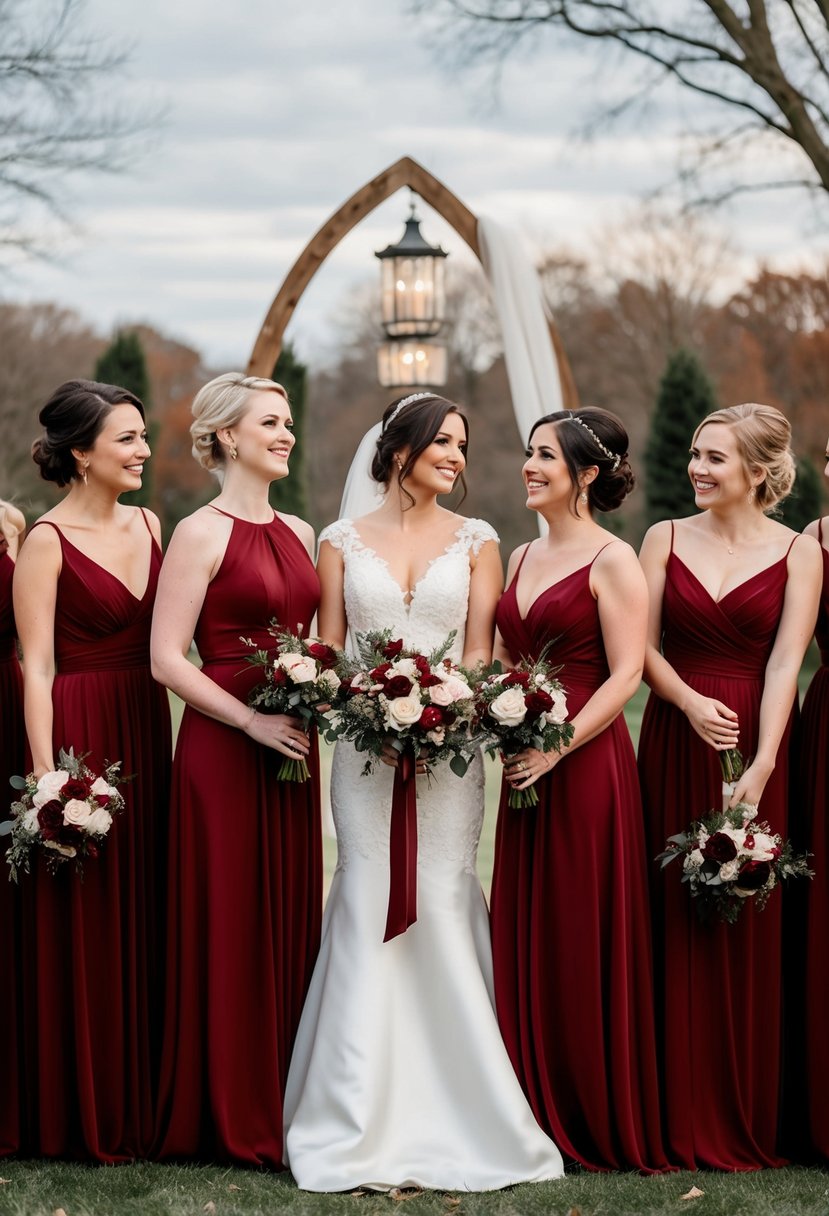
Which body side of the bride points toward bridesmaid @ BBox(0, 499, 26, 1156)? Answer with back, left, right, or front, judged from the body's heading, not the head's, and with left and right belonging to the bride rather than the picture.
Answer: right

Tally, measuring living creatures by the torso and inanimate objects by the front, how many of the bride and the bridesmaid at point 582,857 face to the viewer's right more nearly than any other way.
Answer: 0

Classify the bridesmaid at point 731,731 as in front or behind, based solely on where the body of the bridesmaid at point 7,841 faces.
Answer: in front

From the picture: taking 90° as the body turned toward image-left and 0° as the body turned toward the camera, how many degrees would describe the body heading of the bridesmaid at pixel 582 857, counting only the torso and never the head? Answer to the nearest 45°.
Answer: approximately 45°

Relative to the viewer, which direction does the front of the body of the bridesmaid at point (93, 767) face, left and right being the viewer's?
facing the viewer and to the right of the viewer

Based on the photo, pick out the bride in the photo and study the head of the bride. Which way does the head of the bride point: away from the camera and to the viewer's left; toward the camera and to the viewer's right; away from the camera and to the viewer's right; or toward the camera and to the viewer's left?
toward the camera and to the viewer's right

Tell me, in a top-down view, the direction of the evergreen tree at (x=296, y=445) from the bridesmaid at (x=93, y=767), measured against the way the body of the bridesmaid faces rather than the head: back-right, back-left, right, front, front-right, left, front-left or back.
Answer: back-left
